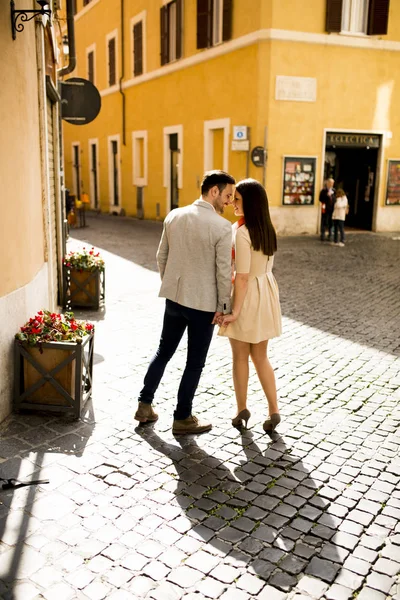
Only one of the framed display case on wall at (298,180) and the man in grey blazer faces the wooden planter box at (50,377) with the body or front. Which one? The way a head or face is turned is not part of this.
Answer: the framed display case on wall

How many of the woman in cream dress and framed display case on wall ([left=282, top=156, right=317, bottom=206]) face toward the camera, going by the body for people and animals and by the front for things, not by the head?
1

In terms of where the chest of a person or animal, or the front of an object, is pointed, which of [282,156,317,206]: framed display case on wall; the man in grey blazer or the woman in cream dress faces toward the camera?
the framed display case on wall

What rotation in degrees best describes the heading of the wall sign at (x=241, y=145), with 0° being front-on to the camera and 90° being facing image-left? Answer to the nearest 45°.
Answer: approximately 45°

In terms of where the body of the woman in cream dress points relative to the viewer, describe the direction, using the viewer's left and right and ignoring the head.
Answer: facing away from the viewer and to the left of the viewer

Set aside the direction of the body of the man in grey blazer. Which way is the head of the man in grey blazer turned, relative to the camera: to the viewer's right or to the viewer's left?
to the viewer's right

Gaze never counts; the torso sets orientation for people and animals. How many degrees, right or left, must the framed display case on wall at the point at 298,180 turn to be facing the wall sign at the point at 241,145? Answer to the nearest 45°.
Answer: approximately 90° to its right

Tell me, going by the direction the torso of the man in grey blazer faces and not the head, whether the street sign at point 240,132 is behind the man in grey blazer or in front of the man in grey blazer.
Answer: in front

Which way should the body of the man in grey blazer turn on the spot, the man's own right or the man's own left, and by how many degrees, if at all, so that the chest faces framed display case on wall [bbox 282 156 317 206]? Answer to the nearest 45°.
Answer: approximately 45° to the man's own left

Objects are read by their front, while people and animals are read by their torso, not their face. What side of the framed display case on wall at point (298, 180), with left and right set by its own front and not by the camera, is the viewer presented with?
front

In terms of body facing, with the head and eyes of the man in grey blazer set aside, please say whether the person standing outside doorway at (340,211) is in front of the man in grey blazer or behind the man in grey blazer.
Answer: in front

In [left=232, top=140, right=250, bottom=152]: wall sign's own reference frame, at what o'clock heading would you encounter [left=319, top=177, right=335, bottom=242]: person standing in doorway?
The person standing in doorway is roughly at 8 o'clock from the wall sign.

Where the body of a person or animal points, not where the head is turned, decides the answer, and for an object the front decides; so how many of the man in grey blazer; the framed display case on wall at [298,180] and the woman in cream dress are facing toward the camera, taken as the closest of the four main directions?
1

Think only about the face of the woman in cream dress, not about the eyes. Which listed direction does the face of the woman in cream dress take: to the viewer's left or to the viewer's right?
to the viewer's left
